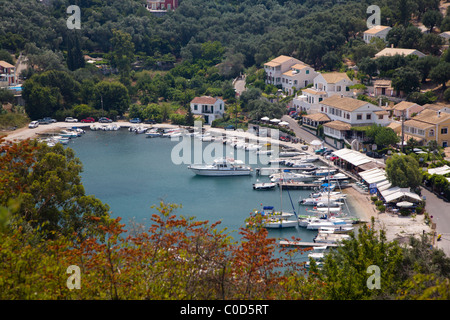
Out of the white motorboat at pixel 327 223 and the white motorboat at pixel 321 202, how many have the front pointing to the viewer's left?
2

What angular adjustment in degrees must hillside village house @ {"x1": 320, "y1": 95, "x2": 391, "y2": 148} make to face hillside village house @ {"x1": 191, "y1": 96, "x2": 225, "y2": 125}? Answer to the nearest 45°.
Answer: approximately 90° to its right

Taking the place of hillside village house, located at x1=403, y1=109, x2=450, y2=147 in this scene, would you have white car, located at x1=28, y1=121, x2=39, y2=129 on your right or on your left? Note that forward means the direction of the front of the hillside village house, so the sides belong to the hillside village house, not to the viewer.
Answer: on your right

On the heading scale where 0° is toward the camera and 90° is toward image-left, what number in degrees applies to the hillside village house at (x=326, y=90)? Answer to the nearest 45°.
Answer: approximately 45°

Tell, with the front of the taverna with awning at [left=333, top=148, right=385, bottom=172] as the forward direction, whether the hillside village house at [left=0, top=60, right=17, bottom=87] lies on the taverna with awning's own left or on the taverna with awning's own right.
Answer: on the taverna with awning's own right

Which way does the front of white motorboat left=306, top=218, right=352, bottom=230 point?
to the viewer's left

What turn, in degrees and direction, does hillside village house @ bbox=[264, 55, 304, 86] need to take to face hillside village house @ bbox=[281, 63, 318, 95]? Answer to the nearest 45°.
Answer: approximately 90° to its left

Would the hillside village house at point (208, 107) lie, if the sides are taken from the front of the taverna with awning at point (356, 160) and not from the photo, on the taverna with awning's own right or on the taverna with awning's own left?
on the taverna with awning's own right

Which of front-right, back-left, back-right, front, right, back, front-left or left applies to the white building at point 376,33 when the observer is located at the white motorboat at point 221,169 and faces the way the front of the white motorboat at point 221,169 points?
back-right

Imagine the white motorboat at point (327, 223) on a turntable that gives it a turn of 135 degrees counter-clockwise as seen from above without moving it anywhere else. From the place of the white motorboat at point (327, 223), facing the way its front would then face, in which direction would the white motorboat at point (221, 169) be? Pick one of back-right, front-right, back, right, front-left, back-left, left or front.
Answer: back

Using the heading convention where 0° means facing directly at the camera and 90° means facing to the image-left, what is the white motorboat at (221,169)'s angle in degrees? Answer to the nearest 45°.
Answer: approximately 90°

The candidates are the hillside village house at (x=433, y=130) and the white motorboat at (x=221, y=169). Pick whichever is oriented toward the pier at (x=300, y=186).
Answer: the hillside village house
